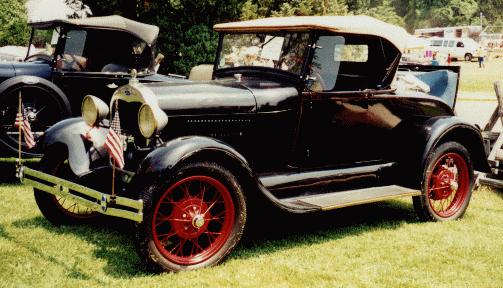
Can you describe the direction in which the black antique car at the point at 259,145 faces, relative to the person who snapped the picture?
facing the viewer and to the left of the viewer

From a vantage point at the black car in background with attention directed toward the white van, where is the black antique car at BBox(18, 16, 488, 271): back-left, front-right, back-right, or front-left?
back-right

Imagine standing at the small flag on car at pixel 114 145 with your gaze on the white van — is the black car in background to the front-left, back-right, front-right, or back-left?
front-left

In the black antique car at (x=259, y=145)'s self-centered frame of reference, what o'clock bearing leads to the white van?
The white van is roughly at 5 o'clock from the black antique car.

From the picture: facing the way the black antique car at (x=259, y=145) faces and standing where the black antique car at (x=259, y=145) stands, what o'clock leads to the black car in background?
The black car in background is roughly at 3 o'clock from the black antique car.
